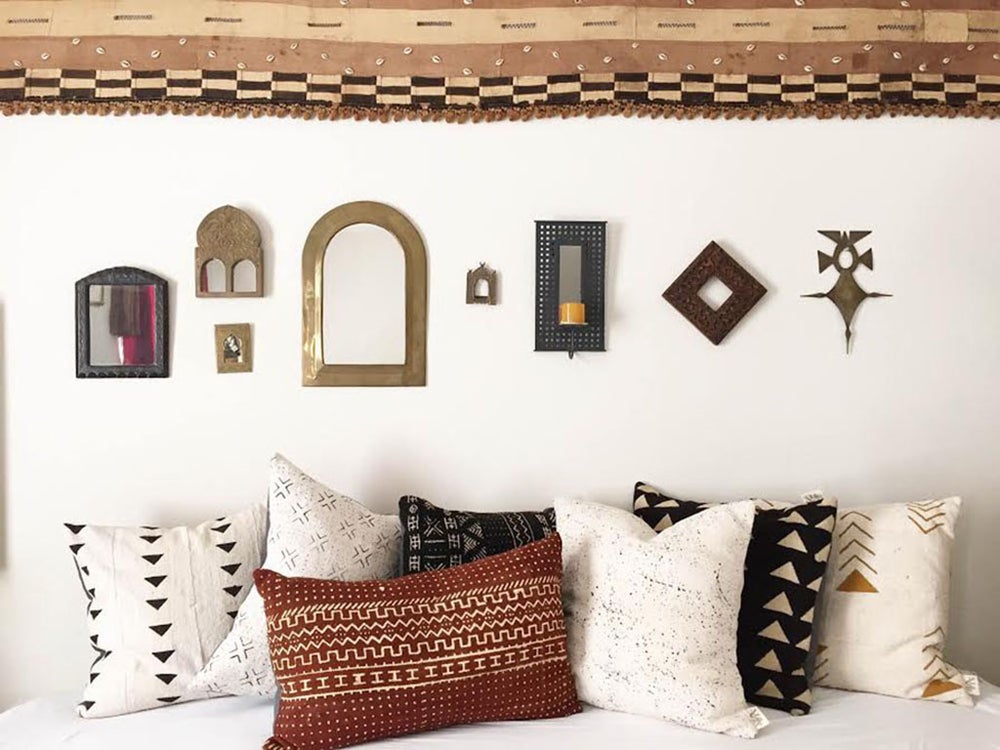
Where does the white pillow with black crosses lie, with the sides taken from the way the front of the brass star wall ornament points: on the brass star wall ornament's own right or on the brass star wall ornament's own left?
on the brass star wall ornament's own right

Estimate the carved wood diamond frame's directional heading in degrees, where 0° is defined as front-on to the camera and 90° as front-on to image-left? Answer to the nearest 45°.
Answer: approximately 0°

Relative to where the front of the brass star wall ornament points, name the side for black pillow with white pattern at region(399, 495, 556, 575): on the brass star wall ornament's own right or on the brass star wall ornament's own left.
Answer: on the brass star wall ornament's own right

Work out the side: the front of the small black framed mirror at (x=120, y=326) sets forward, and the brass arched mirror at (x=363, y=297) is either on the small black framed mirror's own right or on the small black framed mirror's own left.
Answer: on the small black framed mirror's own left

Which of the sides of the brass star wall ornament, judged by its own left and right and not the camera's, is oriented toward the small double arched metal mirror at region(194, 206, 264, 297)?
right

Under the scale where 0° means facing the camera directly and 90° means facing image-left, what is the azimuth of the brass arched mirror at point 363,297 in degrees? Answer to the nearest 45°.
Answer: approximately 0°
